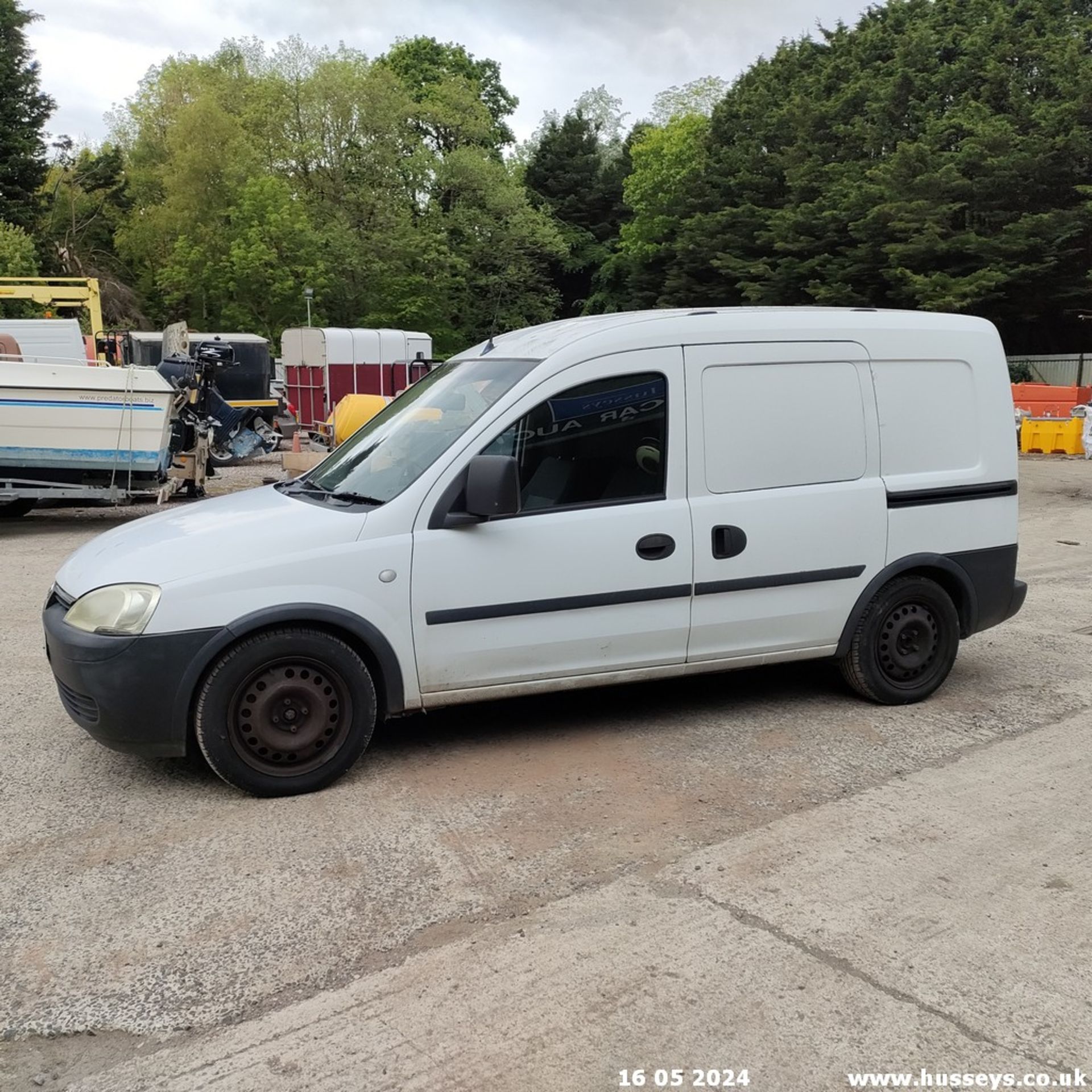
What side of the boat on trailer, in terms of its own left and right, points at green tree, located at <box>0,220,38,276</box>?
right

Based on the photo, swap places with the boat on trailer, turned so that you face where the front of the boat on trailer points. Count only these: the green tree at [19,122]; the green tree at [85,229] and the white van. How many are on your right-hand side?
2

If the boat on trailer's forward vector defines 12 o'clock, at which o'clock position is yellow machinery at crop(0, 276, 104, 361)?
The yellow machinery is roughly at 3 o'clock from the boat on trailer.

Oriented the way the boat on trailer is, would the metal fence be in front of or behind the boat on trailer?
behind

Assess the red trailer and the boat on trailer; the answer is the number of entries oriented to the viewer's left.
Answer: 1

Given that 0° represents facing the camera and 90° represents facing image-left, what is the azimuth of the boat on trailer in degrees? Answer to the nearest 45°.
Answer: approximately 90°

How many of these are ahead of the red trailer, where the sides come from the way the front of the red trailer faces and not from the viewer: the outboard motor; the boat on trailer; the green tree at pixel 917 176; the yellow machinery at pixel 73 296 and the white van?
1

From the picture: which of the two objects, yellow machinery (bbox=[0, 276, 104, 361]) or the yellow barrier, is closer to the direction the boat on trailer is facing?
the yellow machinery

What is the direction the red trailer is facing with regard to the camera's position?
facing away from the viewer and to the right of the viewer
